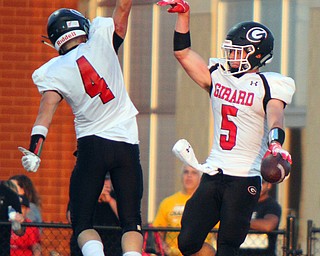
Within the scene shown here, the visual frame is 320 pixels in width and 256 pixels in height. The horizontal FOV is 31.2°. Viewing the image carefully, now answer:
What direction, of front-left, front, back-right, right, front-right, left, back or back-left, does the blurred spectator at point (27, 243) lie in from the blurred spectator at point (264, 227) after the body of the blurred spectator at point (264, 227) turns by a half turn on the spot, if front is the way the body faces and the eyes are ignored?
back-left

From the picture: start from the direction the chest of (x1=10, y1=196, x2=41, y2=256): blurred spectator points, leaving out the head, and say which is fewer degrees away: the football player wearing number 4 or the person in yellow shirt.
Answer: the football player wearing number 4

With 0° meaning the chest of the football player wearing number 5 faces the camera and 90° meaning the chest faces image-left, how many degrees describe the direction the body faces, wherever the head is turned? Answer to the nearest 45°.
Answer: approximately 45°

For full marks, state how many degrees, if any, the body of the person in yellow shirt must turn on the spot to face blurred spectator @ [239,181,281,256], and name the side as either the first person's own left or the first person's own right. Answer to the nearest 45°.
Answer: approximately 90° to the first person's own left

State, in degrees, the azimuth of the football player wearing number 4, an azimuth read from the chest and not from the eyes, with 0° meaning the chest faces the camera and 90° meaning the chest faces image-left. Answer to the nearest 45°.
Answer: approximately 180°

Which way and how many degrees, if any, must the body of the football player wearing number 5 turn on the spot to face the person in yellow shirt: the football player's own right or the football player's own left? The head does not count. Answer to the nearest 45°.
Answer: approximately 135° to the football player's own right

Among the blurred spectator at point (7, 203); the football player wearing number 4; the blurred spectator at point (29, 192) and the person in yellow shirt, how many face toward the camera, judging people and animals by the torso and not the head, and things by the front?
2
